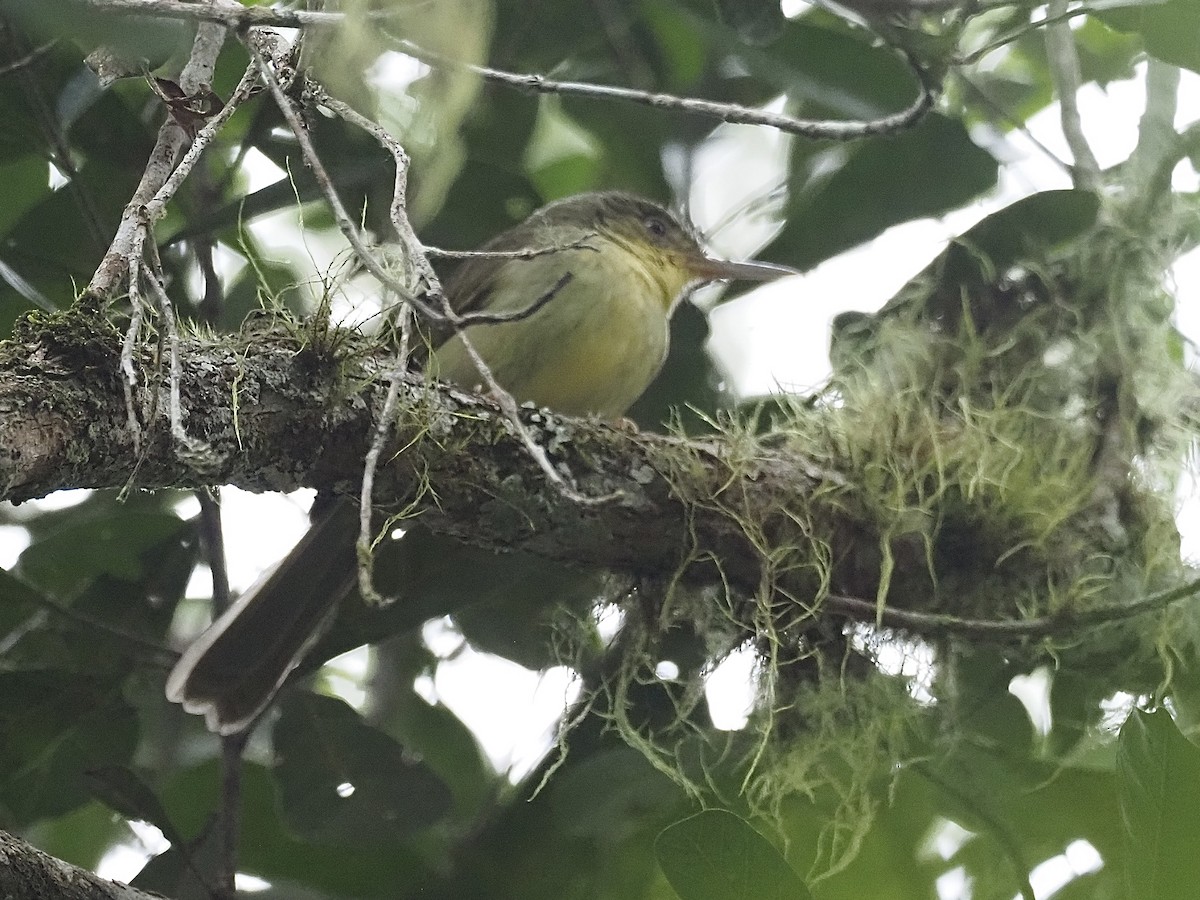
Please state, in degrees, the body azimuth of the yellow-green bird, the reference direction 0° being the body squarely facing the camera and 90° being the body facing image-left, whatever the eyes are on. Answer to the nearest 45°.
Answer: approximately 270°

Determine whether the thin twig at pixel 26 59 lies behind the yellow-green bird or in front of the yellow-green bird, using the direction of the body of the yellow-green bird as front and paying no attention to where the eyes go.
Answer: behind

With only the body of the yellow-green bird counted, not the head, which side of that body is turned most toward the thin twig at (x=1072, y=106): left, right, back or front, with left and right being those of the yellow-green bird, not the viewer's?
front

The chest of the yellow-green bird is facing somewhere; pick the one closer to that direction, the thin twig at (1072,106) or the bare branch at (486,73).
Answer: the thin twig

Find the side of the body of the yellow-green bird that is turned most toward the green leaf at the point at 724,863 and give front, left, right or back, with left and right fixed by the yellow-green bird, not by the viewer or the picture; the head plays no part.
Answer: right
